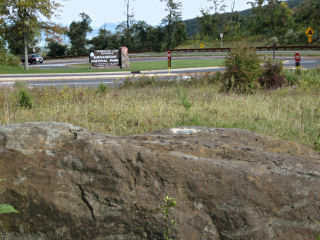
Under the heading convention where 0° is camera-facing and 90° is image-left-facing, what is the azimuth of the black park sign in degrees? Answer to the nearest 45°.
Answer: approximately 0°

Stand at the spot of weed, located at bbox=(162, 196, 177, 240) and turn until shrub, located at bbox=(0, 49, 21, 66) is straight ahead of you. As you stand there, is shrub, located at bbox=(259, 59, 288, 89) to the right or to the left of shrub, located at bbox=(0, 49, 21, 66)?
right

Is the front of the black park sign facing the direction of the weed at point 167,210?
yes

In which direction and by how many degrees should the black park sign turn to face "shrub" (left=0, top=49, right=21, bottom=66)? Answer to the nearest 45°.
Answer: approximately 135° to its right

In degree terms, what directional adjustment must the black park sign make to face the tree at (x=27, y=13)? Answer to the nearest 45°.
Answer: approximately 90° to its right

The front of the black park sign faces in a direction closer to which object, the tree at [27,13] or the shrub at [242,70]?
the shrub
